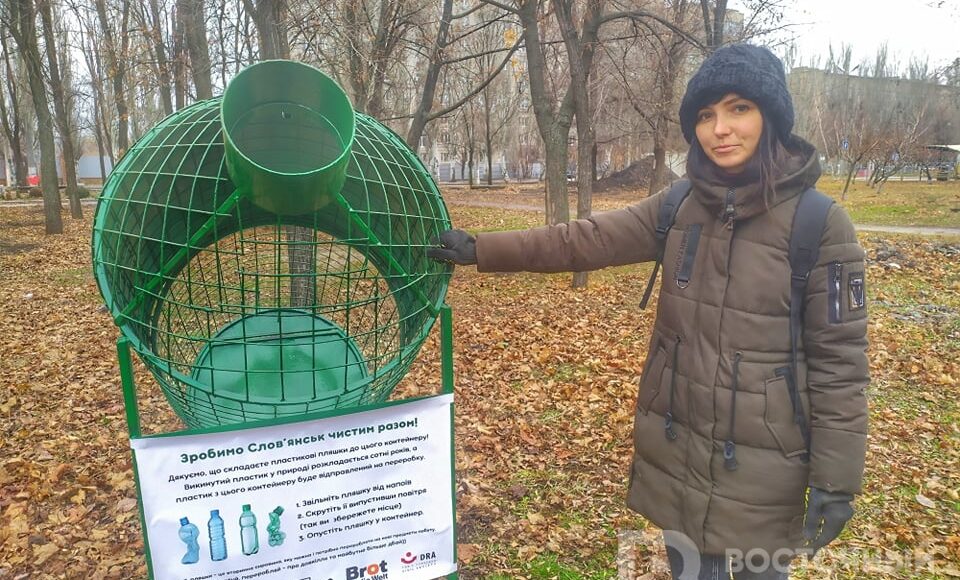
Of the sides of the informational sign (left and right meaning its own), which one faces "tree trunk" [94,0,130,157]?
back

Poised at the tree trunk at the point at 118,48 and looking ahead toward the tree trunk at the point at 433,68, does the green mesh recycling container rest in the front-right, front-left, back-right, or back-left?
front-right

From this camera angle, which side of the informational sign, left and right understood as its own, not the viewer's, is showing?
front

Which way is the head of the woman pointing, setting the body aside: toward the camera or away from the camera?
toward the camera

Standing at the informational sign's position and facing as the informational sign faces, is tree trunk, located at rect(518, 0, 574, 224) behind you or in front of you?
behind

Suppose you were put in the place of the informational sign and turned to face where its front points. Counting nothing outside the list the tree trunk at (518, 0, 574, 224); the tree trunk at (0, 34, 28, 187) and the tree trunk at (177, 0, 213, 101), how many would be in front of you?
0

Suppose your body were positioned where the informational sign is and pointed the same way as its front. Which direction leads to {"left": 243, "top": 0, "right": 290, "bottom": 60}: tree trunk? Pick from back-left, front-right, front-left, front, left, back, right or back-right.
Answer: back

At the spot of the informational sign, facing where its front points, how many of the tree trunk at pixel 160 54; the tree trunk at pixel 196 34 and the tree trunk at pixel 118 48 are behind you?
3

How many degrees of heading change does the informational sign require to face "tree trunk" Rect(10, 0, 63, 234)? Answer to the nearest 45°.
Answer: approximately 180°

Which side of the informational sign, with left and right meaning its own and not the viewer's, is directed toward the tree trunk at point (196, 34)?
back

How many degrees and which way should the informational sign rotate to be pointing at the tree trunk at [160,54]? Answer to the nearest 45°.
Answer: approximately 180°

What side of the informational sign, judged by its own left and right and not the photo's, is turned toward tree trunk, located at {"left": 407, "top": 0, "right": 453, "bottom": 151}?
back
